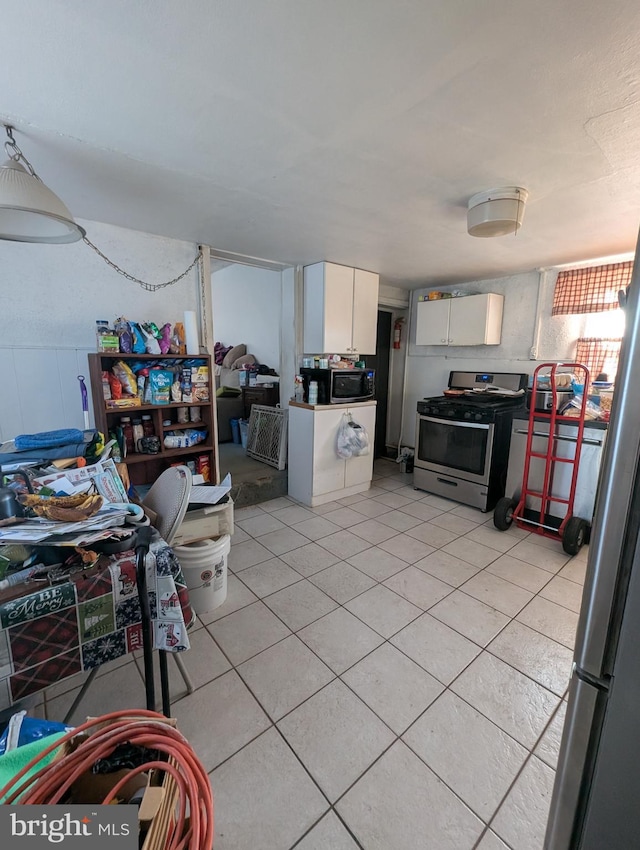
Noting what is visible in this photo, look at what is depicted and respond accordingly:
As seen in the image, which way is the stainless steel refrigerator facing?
to the viewer's left

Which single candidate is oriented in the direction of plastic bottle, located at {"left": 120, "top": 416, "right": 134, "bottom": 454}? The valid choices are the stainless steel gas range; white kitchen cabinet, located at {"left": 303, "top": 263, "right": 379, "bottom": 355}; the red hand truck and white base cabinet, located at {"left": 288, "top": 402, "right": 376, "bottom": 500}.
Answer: the stainless steel gas range

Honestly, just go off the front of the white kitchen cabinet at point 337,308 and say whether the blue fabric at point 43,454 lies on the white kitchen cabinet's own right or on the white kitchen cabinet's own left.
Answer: on the white kitchen cabinet's own right

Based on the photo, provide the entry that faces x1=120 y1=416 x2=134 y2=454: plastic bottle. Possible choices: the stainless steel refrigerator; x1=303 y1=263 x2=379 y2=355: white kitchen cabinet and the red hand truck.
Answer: the stainless steel refrigerator

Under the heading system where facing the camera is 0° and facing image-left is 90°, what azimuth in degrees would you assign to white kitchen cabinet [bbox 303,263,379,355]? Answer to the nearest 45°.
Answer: approximately 315°

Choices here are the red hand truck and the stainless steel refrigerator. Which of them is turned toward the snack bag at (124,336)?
the stainless steel refrigerator

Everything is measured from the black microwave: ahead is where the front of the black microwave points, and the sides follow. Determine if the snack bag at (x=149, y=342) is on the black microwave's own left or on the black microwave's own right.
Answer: on the black microwave's own right

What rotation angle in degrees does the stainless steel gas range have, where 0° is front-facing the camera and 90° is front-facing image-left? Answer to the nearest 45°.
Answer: approximately 45°

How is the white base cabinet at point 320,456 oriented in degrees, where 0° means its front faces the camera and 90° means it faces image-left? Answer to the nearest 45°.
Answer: approximately 315°

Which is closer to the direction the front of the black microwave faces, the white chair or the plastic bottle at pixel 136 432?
the white chair

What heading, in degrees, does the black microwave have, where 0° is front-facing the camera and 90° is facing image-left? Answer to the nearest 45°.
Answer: approximately 315°

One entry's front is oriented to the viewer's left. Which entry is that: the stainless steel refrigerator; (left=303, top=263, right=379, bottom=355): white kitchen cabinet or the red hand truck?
the stainless steel refrigerator

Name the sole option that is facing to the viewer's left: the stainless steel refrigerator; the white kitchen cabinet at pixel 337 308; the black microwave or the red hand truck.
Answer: the stainless steel refrigerator
